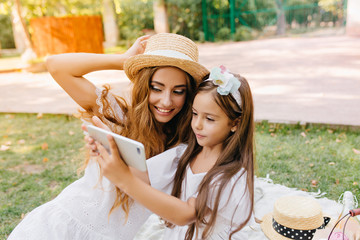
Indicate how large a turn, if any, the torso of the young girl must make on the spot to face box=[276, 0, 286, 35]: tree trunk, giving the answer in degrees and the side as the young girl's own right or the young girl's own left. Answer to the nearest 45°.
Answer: approximately 135° to the young girl's own right

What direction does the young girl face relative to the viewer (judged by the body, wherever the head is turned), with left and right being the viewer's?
facing the viewer and to the left of the viewer

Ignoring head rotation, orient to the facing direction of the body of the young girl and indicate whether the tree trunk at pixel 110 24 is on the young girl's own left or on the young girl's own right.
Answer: on the young girl's own right

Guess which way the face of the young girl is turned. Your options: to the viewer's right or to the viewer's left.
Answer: to the viewer's left

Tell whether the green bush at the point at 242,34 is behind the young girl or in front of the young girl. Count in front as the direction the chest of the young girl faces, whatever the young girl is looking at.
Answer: behind

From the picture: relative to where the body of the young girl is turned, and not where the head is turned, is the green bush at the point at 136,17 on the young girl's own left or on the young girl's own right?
on the young girl's own right

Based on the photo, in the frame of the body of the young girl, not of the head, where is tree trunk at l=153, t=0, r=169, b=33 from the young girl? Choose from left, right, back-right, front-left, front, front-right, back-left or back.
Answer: back-right
